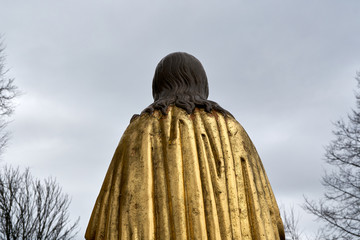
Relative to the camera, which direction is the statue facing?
away from the camera
